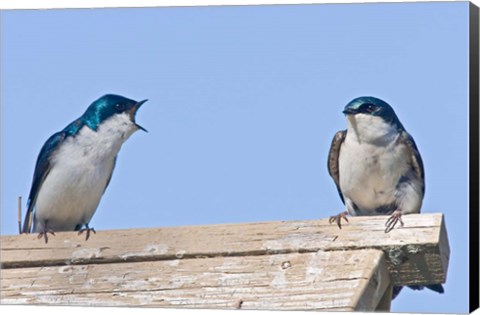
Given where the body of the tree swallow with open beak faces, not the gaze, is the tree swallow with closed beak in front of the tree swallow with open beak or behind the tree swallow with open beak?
in front

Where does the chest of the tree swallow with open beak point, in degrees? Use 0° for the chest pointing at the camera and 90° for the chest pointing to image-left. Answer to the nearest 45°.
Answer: approximately 315°
